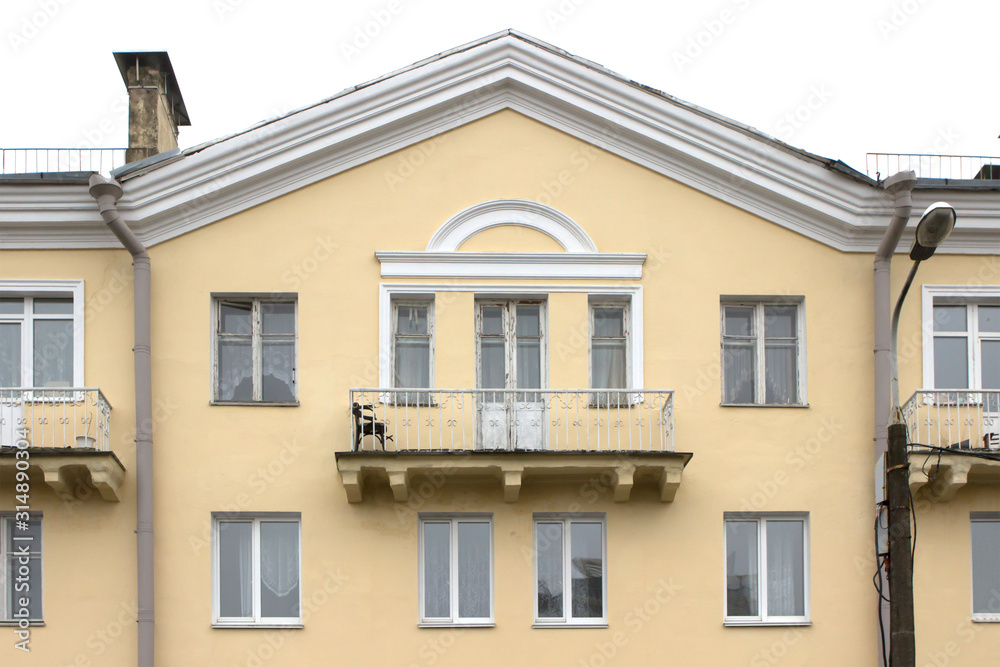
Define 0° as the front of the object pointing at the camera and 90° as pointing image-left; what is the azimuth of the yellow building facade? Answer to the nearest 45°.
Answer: approximately 0°

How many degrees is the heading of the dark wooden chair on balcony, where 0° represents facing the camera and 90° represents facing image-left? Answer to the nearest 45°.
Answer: approximately 270°
